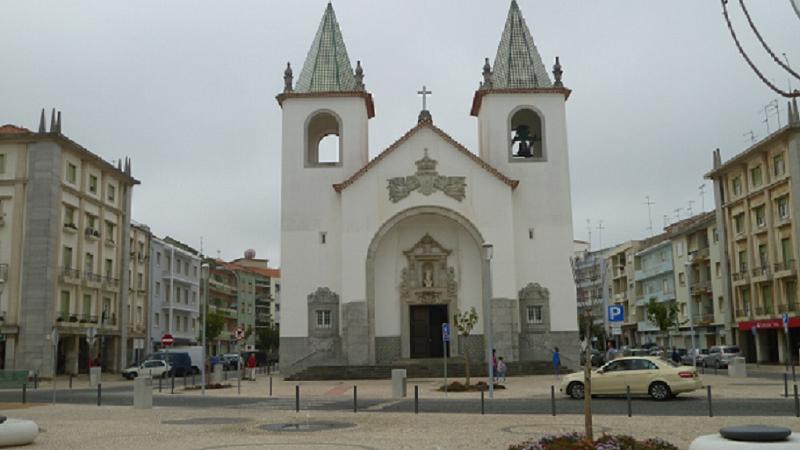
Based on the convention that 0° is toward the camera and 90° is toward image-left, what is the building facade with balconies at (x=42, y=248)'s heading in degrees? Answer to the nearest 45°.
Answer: approximately 315°

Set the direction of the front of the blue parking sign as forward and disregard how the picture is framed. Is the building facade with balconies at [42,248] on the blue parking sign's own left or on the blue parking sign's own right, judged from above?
on the blue parking sign's own right

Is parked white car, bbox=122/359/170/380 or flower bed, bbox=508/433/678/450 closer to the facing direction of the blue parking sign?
the flower bed

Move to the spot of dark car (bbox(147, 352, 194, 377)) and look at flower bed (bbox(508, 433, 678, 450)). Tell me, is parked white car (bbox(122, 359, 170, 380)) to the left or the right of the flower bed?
right

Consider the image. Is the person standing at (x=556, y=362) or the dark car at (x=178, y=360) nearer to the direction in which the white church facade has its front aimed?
the person standing

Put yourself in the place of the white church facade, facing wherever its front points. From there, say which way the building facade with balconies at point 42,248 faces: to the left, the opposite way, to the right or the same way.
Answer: to the left

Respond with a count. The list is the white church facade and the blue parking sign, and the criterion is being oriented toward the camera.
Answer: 2

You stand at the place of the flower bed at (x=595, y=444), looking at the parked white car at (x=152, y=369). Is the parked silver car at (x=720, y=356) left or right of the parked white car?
right

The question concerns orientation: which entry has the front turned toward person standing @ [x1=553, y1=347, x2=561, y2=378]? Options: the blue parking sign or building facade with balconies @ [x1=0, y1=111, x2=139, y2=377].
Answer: the building facade with balconies

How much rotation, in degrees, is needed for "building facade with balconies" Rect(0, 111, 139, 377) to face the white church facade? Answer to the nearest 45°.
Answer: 0° — it already faces it

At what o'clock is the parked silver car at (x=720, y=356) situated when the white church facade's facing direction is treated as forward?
The parked silver car is roughly at 8 o'clock from the white church facade.

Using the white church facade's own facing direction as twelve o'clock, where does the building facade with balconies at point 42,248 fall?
The building facade with balconies is roughly at 3 o'clock from the white church facade.

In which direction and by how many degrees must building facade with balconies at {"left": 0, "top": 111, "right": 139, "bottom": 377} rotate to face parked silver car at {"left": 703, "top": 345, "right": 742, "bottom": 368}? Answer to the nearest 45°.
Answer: approximately 45° to its left
